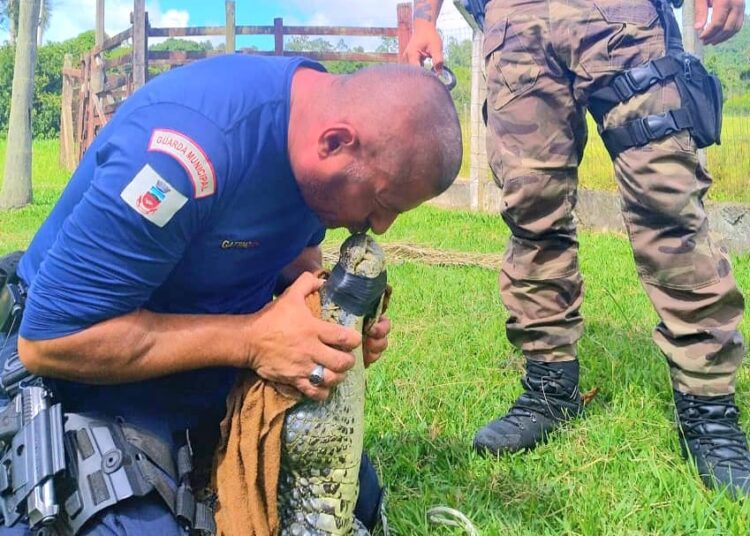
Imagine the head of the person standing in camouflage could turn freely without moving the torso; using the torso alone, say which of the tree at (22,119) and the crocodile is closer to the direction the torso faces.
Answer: the crocodile

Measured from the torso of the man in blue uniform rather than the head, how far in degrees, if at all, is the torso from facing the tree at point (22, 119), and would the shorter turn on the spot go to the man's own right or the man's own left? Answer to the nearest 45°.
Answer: approximately 90° to the man's own left

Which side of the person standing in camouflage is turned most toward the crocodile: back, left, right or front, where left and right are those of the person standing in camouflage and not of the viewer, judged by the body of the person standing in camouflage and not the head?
front

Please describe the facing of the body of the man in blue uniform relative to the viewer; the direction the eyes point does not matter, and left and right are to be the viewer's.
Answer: facing to the right of the viewer

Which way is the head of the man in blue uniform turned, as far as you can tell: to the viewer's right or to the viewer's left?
to the viewer's right

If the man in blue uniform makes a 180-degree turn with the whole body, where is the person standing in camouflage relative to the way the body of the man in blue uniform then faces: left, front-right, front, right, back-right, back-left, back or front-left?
back-right
